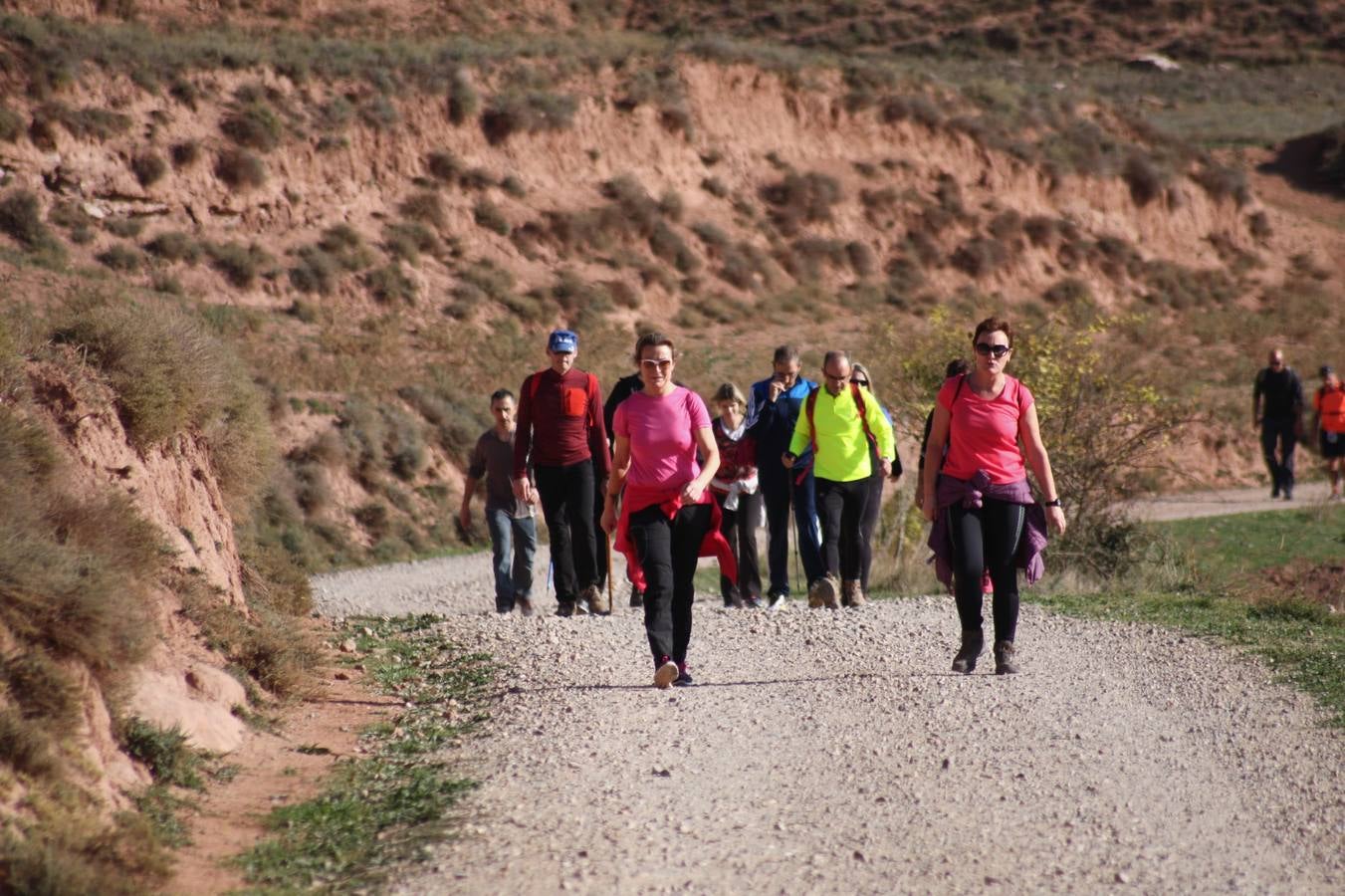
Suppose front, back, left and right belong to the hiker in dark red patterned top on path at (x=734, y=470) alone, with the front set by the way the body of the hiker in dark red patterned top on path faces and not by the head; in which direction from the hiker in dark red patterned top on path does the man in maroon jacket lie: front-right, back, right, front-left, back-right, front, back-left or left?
front-right

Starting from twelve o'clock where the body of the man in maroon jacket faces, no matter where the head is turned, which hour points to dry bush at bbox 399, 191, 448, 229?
The dry bush is roughly at 6 o'clock from the man in maroon jacket.

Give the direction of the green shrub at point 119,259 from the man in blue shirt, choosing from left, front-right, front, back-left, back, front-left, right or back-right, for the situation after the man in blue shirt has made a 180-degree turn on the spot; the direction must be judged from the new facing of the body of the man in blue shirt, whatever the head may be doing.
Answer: front-left

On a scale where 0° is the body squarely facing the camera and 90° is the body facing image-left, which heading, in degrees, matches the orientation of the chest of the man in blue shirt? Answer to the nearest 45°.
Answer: approximately 0°

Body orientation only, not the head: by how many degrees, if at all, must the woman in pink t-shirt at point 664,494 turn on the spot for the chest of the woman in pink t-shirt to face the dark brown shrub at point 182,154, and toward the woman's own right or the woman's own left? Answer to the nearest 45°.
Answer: approximately 180°

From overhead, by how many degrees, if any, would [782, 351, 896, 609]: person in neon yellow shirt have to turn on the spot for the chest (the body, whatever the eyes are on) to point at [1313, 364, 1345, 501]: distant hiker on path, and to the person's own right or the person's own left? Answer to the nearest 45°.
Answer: approximately 135° to the person's own left

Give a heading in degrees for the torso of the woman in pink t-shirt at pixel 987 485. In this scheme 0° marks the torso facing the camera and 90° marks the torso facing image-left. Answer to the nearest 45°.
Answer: approximately 0°

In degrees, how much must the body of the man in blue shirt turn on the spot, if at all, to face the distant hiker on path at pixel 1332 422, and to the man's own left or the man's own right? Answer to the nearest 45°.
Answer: approximately 135° to the man's own left

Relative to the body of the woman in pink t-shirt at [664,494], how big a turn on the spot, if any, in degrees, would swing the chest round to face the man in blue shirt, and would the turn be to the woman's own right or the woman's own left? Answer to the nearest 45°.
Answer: approximately 180°

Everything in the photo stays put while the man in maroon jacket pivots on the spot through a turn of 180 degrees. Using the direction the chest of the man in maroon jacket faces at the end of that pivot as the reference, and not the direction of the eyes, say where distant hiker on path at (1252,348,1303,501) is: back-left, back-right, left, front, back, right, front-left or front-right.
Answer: front-right

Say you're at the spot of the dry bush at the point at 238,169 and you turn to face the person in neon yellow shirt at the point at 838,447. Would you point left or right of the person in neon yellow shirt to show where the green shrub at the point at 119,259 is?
right

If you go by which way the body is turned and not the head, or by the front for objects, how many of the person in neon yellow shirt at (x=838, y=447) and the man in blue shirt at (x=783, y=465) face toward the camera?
2
